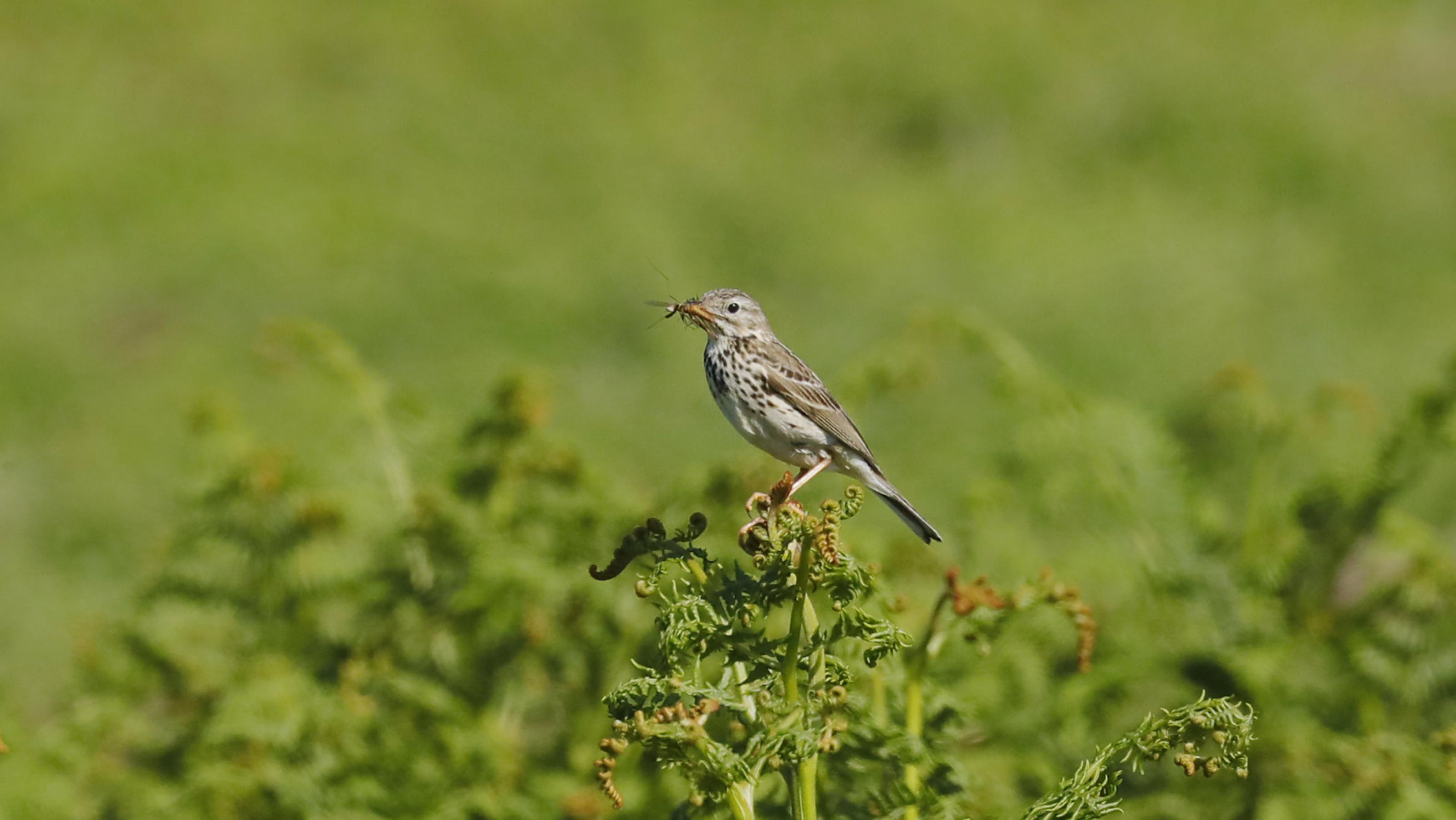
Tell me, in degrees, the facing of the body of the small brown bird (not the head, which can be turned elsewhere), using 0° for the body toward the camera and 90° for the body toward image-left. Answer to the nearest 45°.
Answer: approximately 90°
